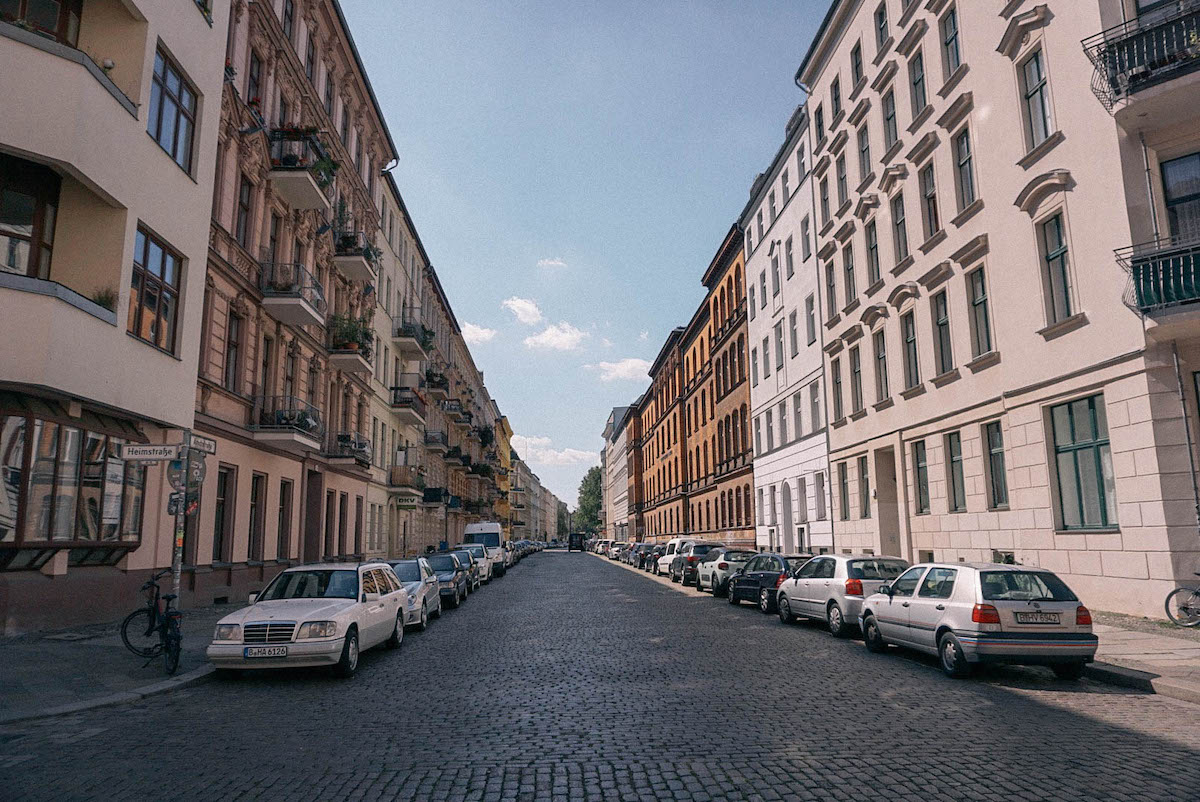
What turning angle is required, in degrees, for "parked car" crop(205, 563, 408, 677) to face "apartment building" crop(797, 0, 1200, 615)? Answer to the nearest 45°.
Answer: approximately 135° to its left

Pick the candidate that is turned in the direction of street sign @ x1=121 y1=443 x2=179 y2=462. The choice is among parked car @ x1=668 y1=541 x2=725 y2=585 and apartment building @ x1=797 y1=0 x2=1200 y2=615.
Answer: the apartment building

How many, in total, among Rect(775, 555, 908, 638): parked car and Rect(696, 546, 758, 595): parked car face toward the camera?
0

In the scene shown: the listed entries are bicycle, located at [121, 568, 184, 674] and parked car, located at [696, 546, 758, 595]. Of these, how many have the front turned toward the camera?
0

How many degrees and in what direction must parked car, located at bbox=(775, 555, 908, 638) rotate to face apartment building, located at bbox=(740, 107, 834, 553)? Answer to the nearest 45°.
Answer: approximately 45° to its right

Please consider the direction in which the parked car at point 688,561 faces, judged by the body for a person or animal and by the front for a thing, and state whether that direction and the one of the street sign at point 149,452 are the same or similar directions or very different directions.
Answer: very different directions

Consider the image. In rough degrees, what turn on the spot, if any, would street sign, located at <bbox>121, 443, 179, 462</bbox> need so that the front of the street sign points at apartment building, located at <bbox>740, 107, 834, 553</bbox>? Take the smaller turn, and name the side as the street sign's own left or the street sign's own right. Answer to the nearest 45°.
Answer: approximately 135° to the street sign's own left

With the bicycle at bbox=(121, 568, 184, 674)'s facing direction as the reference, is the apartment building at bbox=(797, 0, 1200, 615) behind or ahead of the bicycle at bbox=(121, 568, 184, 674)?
behind

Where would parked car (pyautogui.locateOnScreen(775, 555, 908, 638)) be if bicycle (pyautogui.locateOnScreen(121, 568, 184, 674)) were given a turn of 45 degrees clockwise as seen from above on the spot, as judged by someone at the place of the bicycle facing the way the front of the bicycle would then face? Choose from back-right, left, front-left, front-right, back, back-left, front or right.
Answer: right

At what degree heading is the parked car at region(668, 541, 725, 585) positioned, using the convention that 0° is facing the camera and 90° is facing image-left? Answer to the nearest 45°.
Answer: approximately 135°

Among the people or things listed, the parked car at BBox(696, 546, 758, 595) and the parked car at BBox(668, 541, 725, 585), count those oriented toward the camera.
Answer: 0

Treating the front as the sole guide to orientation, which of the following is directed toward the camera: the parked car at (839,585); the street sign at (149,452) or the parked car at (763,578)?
the street sign

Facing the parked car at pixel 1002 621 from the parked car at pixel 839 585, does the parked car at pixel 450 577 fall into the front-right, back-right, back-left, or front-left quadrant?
back-right

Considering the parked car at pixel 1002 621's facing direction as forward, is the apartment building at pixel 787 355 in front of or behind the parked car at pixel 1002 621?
in front

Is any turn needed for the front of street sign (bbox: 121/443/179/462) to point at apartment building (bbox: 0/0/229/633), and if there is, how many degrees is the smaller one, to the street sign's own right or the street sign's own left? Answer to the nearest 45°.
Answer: approximately 180°

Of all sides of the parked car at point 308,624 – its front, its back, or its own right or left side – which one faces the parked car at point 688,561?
back

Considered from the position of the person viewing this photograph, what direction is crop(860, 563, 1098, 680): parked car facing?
facing away from the viewer and to the left of the viewer

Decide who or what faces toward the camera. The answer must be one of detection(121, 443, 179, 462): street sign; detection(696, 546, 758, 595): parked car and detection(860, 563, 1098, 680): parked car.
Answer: the street sign

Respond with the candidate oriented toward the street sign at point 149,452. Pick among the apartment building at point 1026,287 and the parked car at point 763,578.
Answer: the apartment building
